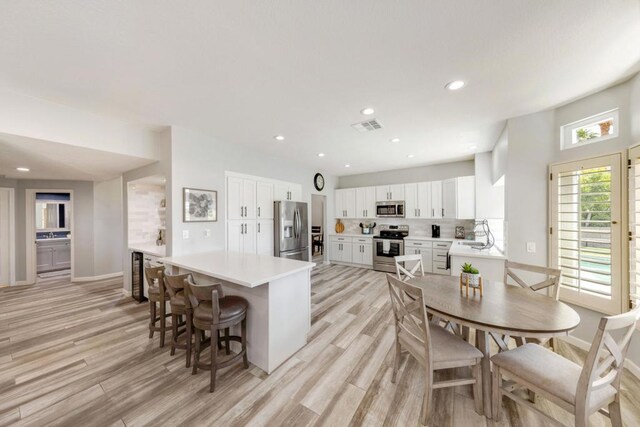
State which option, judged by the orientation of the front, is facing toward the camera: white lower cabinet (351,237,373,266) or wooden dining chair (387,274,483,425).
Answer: the white lower cabinet

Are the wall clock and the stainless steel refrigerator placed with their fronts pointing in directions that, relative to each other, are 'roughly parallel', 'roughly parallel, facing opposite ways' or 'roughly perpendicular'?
roughly parallel

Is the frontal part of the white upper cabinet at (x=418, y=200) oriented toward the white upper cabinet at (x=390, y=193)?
no

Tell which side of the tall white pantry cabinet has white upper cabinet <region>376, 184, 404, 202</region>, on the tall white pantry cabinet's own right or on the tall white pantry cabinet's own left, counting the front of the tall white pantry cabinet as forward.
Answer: on the tall white pantry cabinet's own left

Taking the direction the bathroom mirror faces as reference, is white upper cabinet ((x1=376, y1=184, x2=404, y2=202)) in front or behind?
in front

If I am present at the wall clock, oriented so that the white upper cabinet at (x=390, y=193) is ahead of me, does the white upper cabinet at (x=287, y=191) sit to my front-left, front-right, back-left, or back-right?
back-right

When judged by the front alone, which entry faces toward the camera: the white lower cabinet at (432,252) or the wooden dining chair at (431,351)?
the white lower cabinet

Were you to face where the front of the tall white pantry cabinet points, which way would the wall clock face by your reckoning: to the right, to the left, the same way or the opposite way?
the same way

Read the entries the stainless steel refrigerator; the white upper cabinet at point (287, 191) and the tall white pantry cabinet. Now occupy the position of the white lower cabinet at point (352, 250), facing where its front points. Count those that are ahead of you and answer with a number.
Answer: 3

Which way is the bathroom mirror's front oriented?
toward the camera

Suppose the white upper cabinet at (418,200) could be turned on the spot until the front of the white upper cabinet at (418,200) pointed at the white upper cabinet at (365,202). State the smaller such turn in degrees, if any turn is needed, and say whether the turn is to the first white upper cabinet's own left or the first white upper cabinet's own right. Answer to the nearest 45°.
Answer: approximately 90° to the first white upper cabinet's own right

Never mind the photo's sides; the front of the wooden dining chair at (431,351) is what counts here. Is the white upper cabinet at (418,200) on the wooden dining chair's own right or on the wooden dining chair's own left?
on the wooden dining chair's own left

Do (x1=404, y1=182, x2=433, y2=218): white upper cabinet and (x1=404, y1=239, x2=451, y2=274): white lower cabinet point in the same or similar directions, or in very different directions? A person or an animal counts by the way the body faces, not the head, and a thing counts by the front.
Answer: same or similar directions

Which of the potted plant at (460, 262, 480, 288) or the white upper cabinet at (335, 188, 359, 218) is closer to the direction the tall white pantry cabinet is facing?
the potted plant

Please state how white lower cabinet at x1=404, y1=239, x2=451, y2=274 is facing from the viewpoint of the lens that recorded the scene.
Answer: facing the viewer

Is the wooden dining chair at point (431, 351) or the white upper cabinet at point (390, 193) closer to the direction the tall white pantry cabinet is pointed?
the wooden dining chair

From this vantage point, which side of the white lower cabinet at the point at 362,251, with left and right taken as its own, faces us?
front

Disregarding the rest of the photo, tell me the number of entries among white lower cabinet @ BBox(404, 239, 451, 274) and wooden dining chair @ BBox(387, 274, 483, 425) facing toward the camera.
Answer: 1

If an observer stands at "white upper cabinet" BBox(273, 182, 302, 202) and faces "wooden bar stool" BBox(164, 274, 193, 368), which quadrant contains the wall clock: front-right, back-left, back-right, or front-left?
back-left
